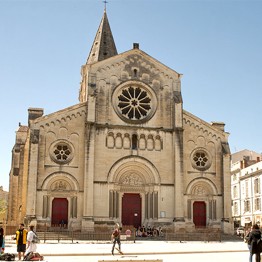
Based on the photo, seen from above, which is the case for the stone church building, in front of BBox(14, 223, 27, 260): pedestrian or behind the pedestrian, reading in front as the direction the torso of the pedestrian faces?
behind

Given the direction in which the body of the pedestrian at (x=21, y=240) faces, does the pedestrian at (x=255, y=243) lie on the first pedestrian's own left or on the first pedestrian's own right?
on the first pedestrian's own left

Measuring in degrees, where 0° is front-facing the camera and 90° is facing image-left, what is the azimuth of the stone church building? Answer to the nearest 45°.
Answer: approximately 0°
